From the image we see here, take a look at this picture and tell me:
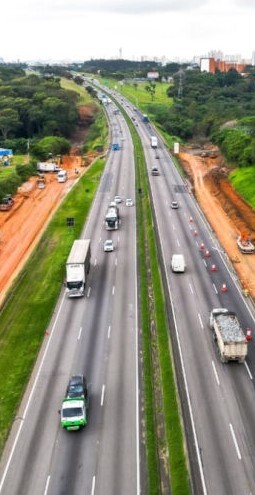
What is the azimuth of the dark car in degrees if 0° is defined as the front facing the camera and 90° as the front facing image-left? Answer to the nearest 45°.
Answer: approximately 0°
